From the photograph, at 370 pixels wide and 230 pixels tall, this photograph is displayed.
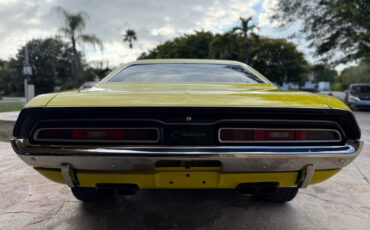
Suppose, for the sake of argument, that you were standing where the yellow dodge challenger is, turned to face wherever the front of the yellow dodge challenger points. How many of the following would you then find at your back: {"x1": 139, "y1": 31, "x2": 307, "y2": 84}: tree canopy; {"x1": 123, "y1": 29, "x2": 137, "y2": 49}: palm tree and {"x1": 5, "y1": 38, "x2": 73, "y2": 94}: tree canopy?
0

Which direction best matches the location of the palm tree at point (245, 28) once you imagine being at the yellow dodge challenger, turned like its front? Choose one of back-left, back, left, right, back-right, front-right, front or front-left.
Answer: front

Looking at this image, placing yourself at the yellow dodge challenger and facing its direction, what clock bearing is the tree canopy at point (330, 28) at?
The tree canopy is roughly at 1 o'clock from the yellow dodge challenger.

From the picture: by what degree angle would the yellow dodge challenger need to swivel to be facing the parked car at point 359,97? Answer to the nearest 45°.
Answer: approximately 45° to its right

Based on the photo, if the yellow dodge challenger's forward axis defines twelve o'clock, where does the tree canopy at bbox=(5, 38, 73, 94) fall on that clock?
The tree canopy is roughly at 11 o'clock from the yellow dodge challenger.

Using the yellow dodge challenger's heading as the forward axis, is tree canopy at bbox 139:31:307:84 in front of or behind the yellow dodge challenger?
in front

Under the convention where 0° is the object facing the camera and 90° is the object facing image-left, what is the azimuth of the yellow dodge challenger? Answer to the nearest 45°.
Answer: approximately 180°

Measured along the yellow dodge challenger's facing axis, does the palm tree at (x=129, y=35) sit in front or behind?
in front

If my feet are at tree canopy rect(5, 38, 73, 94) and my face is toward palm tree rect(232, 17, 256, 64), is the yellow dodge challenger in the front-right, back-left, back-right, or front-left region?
front-right

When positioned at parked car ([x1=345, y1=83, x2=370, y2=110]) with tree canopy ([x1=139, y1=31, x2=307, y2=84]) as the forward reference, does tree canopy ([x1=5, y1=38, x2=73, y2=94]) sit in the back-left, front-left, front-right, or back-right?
front-left

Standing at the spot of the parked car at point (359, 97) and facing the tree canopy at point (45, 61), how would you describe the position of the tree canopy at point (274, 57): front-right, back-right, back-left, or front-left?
front-right

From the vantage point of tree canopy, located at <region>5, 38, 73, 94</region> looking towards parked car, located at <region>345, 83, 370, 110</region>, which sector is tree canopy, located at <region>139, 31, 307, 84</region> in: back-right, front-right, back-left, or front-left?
front-left
